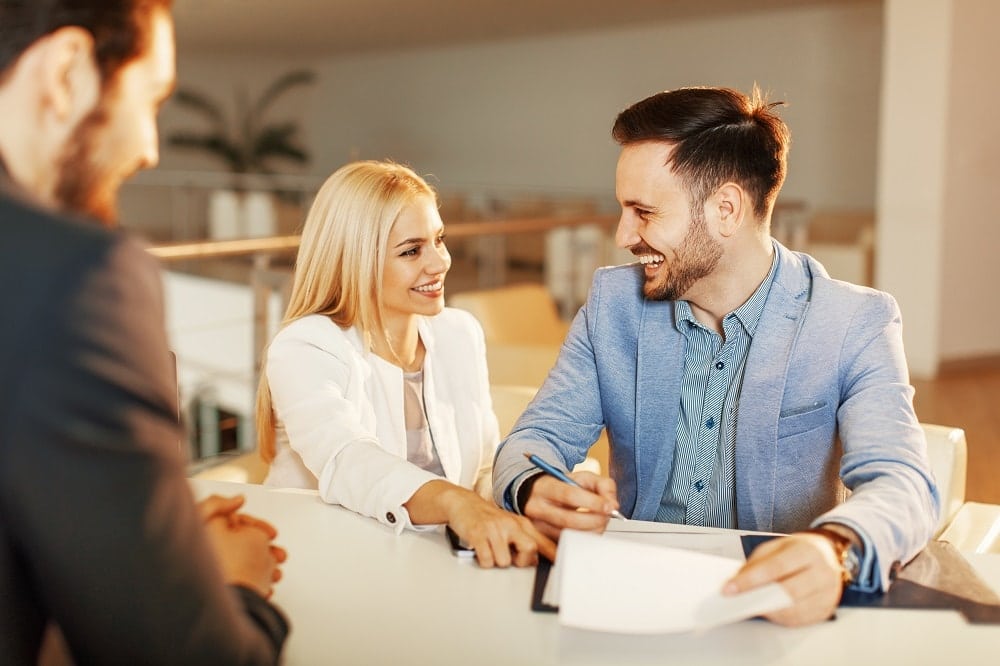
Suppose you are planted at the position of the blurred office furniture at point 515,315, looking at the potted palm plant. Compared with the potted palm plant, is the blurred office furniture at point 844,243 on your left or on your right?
right

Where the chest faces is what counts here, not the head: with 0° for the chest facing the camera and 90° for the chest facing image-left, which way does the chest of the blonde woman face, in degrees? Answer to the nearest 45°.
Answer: approximately 315°

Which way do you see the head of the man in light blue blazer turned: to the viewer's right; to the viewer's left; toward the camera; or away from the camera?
to the viewer's left

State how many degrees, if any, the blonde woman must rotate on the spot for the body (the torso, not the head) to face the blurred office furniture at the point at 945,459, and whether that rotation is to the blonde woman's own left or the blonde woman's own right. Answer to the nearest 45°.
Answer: approximately 45° to the blonde woman's own left

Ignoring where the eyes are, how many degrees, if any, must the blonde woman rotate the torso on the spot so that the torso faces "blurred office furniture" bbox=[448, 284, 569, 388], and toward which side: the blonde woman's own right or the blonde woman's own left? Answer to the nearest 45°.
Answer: approximately 135° to the blonde woman's own left

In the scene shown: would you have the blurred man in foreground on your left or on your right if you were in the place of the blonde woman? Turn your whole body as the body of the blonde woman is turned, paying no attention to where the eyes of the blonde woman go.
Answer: on your right

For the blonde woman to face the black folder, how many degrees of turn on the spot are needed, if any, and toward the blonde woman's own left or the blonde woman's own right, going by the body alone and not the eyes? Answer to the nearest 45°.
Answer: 0° — they already face it
